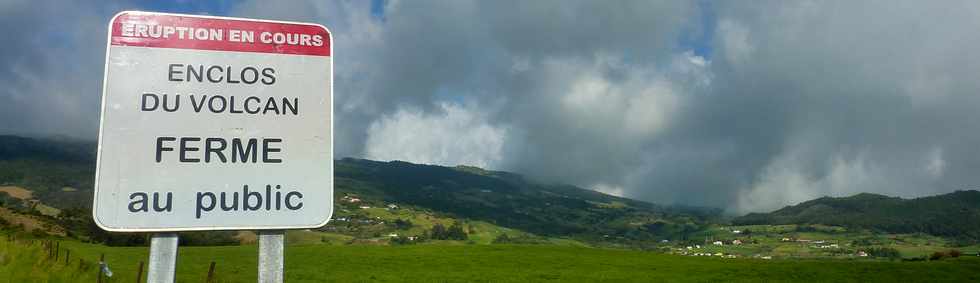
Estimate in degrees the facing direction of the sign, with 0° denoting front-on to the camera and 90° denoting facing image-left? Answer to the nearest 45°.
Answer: approximately 0°
